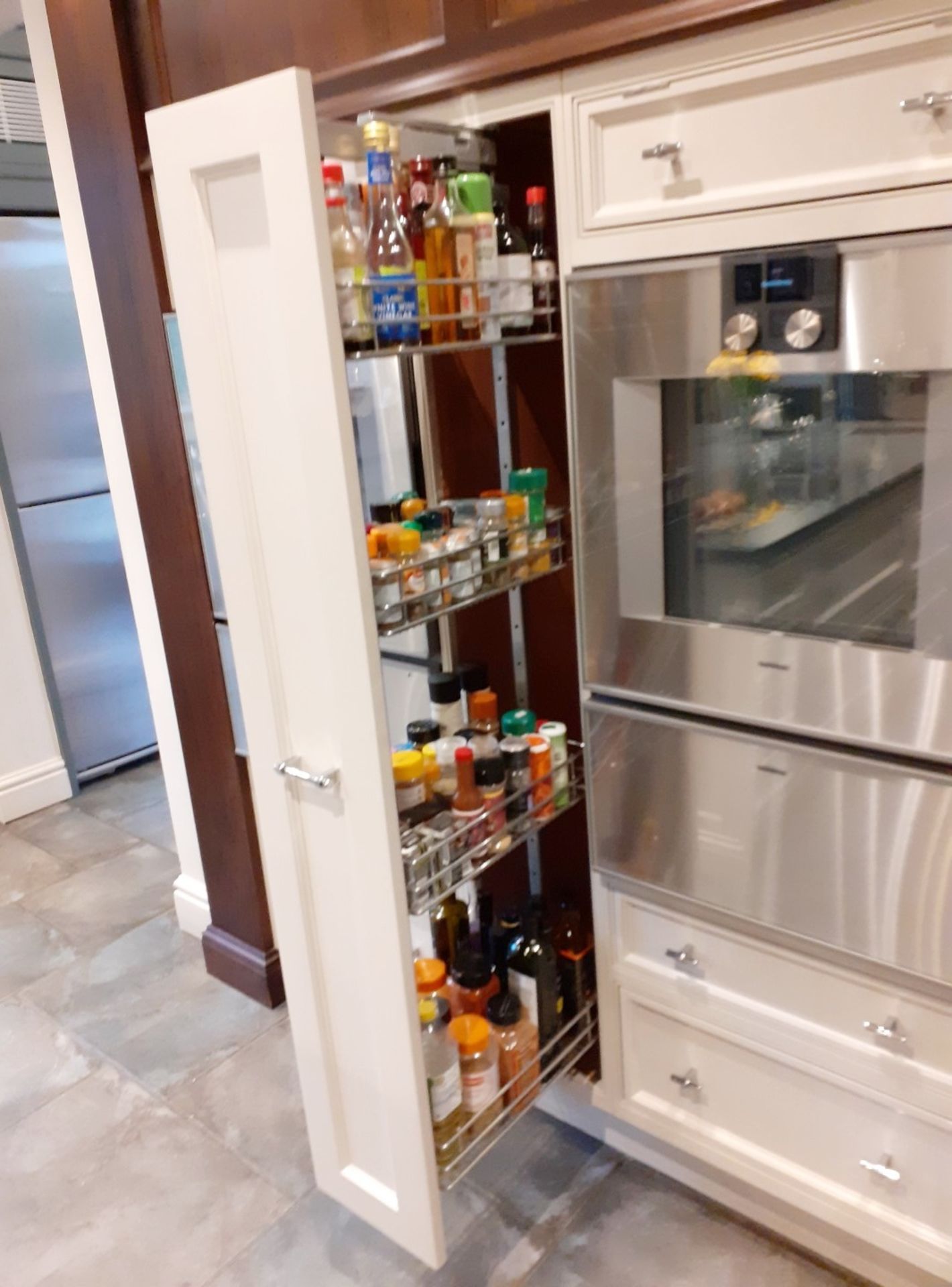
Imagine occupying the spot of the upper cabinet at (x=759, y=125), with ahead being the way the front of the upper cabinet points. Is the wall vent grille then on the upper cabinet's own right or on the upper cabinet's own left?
on the upper cabinet's own right

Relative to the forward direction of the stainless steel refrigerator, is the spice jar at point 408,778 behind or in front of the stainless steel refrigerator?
in front

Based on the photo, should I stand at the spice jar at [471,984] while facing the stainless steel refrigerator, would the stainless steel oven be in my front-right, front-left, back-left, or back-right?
back-right

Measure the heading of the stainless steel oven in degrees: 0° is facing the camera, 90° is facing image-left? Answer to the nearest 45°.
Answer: approximately 45°

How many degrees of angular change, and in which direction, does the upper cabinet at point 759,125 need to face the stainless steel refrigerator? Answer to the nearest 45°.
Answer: approximately 90° to its right

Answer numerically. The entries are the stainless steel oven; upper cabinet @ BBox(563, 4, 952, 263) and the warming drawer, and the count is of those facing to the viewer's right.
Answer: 0

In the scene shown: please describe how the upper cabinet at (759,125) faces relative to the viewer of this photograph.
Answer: facing the viewer and to the left of the viewer

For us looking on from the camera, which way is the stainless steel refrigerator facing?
facing the viewer and to the right of the viewer
